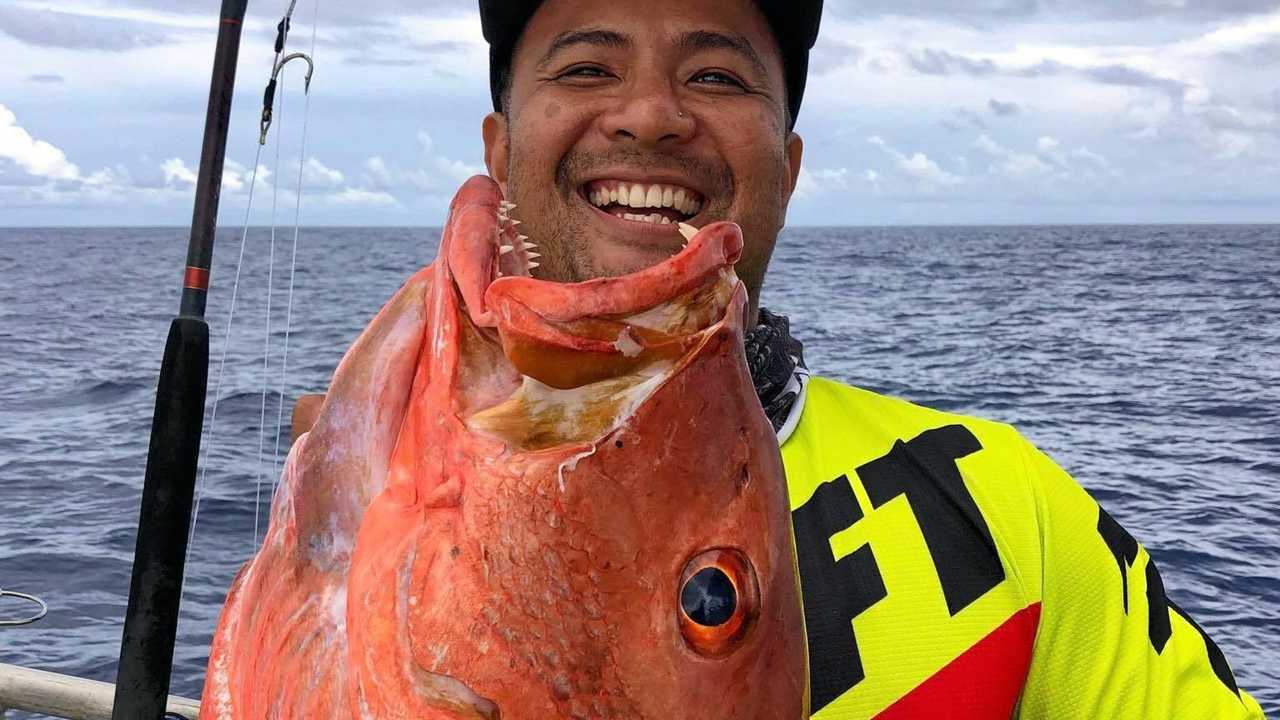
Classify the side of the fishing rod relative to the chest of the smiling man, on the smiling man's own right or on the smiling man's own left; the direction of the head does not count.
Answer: on the smiling man's own right

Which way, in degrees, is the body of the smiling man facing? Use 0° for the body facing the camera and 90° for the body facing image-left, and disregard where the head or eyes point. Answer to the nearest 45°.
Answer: approximately 0°
